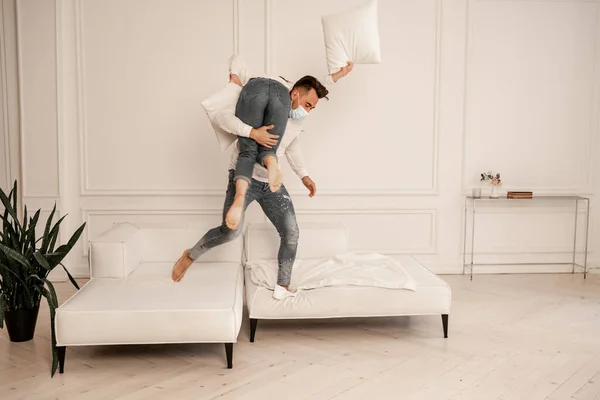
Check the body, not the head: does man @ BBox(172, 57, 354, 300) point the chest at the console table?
no

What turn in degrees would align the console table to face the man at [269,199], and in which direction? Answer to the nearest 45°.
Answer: approximately 45° to its right

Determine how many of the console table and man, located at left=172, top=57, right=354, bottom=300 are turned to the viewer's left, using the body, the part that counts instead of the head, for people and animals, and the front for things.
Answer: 0

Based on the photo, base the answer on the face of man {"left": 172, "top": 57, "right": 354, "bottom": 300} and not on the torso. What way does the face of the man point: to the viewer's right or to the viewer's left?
to the viewer's right

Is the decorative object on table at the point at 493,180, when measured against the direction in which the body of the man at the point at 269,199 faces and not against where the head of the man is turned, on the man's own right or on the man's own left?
on the man's own left

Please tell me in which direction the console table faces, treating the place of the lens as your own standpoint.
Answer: facing the viewer

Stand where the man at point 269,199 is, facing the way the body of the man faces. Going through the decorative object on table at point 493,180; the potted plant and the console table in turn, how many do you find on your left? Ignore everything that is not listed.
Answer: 2

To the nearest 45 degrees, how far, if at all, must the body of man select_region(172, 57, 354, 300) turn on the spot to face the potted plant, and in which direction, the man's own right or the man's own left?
approximately 135° to the man's own right

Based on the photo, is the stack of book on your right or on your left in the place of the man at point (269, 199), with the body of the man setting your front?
on your left
